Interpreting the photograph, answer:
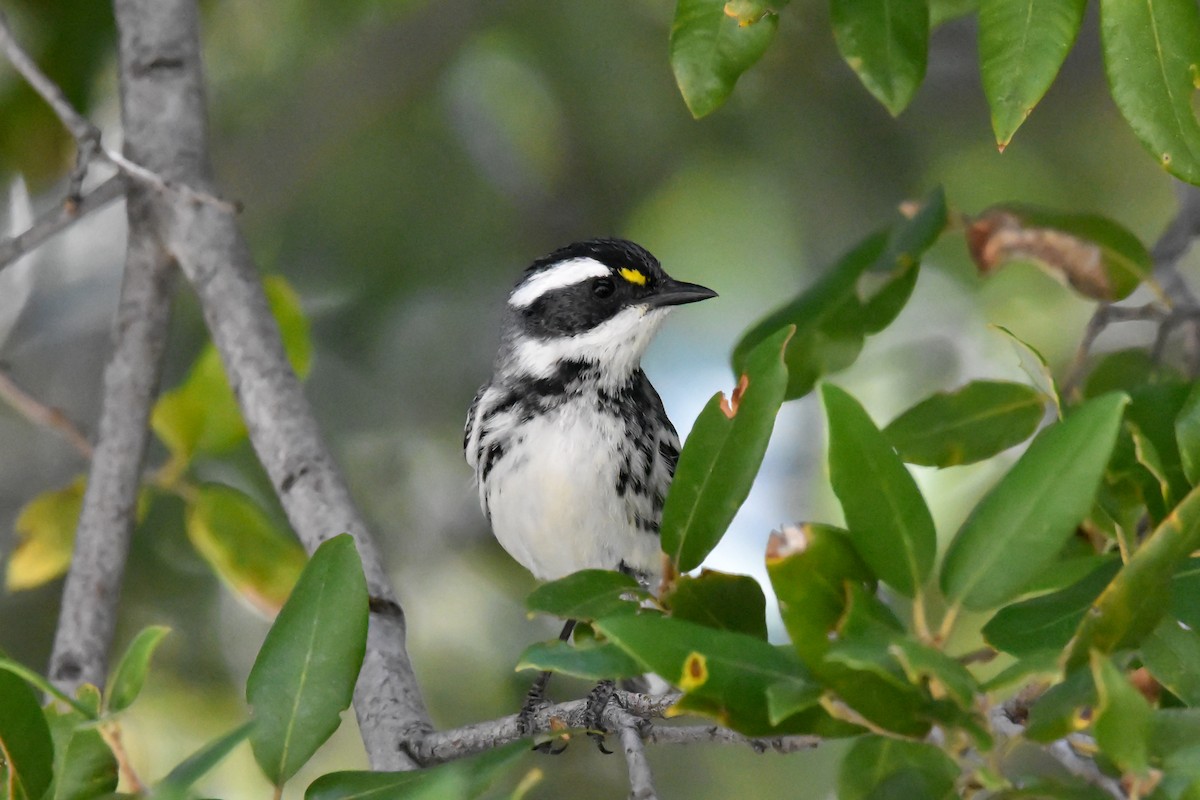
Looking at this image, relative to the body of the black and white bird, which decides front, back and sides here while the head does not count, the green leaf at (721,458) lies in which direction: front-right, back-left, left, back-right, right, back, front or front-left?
front

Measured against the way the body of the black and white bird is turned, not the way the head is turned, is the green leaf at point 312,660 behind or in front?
in front

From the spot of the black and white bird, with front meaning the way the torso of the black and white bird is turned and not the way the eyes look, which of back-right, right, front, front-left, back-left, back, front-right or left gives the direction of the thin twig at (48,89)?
front-right

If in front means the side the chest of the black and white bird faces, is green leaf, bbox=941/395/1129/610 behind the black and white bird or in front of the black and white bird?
in front

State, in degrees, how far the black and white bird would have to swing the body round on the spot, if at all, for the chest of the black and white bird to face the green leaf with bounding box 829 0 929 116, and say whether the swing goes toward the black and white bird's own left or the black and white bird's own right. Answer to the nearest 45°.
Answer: approximately 45° to the black and white bird's own left

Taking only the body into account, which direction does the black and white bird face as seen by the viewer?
toward the camera

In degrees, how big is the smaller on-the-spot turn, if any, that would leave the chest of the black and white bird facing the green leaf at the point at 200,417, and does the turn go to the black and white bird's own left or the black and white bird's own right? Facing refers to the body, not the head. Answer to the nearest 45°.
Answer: approximately 90° to the black and white bird's own right

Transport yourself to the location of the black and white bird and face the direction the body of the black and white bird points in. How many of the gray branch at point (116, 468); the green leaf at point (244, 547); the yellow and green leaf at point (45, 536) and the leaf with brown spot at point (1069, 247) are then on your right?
3

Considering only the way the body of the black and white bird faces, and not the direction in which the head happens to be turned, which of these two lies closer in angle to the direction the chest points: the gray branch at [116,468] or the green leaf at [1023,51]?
the green leaf

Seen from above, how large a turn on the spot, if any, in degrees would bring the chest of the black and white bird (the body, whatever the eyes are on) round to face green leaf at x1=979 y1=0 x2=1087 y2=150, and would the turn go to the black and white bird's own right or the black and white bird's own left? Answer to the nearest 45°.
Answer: approximately 45° to the black and white bird's own left

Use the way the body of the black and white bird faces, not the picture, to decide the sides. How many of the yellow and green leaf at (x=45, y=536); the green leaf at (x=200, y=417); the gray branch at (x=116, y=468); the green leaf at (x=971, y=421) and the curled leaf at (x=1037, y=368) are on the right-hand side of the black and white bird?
3

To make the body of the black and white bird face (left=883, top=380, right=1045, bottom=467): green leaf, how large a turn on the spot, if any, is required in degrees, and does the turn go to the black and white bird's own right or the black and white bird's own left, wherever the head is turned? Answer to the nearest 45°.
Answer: approximately 45° to the black and white bird's own left

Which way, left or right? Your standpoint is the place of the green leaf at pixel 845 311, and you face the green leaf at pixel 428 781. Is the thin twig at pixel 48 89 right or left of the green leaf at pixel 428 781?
right

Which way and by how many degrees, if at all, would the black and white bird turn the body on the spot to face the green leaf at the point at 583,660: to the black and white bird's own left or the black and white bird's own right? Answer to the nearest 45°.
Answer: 0° — it already faces it
